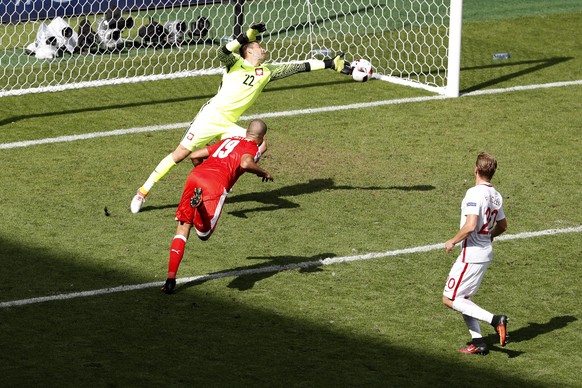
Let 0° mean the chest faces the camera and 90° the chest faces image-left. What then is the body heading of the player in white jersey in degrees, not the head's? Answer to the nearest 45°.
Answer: approximately 135°

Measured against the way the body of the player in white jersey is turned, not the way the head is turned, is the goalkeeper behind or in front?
in front

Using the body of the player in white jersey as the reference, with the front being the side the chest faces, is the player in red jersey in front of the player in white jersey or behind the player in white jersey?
in front

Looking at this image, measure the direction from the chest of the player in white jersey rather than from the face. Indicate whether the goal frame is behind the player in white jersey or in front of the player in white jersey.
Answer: in front
